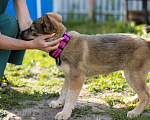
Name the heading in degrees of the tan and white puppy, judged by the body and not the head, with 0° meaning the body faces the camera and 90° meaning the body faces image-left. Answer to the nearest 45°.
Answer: approximately 90°
